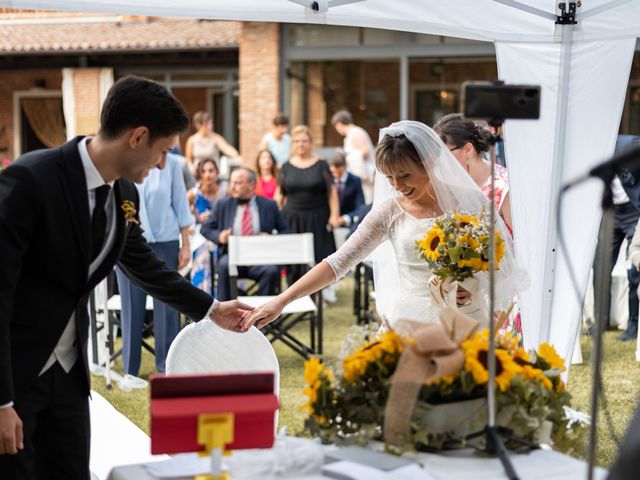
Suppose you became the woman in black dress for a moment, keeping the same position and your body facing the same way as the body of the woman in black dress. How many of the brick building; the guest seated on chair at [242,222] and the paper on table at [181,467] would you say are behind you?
1

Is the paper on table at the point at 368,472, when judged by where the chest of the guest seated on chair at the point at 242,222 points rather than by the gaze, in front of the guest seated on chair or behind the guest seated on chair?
in front

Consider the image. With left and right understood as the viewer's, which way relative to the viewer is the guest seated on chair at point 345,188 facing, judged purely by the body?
facing the viewer and to the left of the viewer

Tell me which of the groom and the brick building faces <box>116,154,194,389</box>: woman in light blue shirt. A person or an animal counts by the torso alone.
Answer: the brick building

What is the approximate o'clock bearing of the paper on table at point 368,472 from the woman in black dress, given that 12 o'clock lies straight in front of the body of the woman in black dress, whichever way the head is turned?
The paper on table is roughly at 12 o'clock from the woman in black dress.

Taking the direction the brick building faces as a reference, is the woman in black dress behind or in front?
in front

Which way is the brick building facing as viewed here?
toward the camera

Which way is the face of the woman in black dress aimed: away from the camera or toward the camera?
toward the camera

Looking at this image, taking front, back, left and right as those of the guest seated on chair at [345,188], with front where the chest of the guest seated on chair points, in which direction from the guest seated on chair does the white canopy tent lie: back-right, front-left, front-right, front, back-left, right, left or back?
front-left

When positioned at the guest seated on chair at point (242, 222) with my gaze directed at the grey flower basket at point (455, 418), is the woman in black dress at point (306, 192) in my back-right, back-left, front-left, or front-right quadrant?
back-left

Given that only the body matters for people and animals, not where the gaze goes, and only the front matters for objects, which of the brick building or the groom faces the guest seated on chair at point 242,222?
the brick building

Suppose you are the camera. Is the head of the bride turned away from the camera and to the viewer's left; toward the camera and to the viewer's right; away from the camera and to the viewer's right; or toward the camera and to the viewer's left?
toward the camera and to the viewer's left

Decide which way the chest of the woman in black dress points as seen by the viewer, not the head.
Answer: toward the camera

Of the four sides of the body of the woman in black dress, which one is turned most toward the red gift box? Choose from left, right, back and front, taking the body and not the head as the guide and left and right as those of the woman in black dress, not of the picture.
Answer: front

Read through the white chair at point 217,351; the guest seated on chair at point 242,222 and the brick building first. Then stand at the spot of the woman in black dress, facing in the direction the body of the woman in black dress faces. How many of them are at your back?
1

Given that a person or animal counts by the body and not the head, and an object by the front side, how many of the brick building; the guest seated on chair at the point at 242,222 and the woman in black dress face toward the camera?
3

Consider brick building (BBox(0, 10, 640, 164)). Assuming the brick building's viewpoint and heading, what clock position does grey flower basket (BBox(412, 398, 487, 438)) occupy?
The grey flower basket is roughly at 12 o'clock from the brick building.

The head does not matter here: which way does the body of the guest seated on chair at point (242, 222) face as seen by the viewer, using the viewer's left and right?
facing the viewer

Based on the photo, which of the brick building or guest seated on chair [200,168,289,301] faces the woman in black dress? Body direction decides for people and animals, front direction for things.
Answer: the brick building

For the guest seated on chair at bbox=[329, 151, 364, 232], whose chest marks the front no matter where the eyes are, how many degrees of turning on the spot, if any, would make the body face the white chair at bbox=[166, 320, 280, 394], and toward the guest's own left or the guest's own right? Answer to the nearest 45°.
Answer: approximately 45° to the guest's own left
